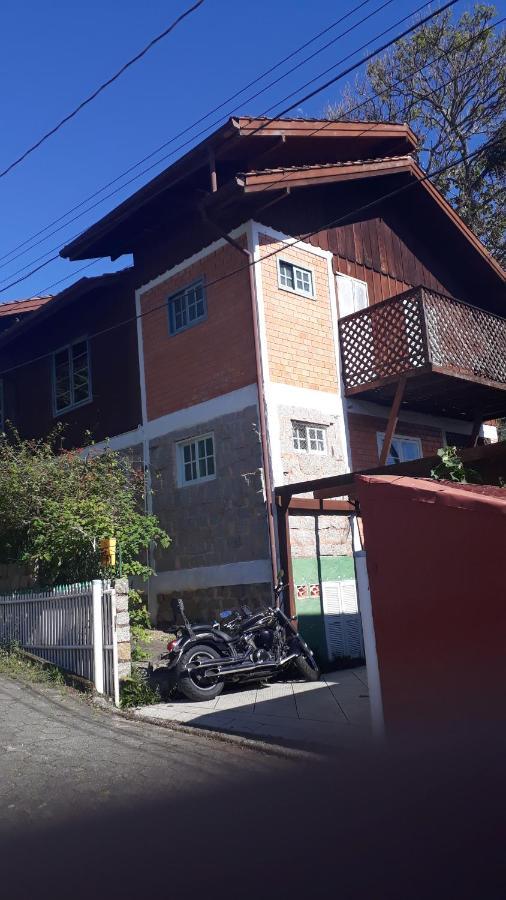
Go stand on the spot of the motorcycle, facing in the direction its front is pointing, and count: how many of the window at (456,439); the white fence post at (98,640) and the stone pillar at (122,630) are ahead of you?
1

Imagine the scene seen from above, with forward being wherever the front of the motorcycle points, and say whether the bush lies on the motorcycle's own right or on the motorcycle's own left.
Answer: on the motorcycle's own left

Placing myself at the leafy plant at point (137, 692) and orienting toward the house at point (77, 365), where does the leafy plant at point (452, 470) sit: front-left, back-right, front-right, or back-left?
back-right

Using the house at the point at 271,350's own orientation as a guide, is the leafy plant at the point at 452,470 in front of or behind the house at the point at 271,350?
in front

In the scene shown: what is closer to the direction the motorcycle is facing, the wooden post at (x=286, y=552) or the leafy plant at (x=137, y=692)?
the wooden post

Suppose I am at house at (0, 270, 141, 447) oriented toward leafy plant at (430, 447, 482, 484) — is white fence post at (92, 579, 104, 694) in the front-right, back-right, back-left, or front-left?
front-right

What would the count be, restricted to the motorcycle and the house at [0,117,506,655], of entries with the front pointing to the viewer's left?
0

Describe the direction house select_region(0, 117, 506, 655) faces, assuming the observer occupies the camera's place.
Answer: facing the viewer and to the right of the viewer

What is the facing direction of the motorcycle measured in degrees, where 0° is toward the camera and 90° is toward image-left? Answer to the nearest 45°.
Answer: approximately 225°

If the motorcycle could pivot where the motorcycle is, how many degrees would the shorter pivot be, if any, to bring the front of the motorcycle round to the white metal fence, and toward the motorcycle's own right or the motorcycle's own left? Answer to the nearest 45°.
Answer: approximately 135° to the motorcycle's own left

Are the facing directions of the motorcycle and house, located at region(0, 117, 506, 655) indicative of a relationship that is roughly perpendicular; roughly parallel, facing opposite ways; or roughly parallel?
roughly perpendicular
